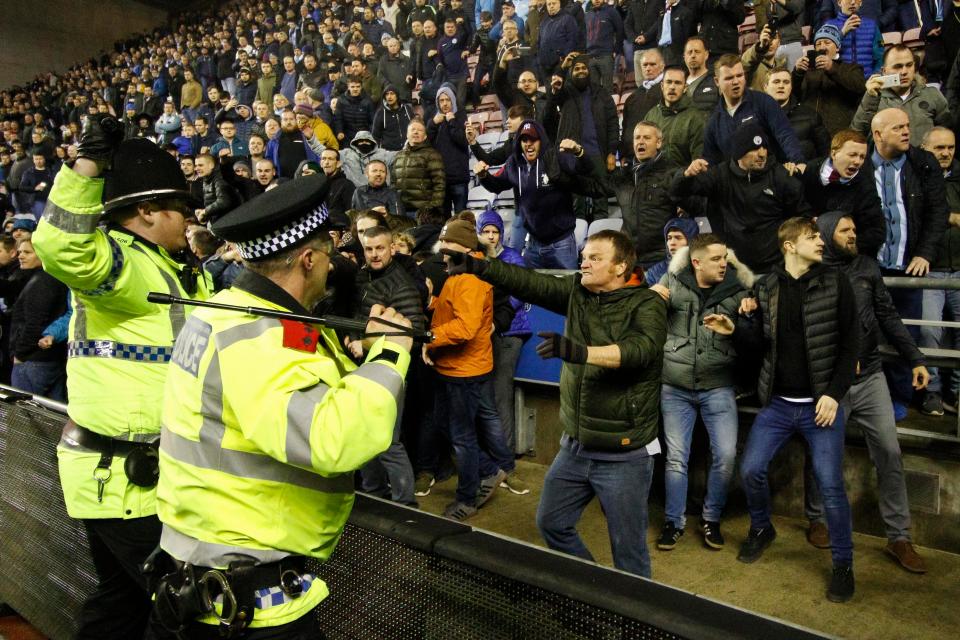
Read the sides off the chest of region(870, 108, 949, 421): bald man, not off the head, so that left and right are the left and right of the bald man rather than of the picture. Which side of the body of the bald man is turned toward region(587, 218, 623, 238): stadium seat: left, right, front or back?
right

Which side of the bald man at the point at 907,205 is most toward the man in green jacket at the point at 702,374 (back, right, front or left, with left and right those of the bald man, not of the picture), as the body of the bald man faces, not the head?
front

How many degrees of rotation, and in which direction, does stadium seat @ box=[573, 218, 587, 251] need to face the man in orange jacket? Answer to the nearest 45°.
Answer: approximately 45° to its left

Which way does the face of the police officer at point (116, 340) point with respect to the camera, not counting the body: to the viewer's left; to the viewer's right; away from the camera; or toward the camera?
to the viewer's right

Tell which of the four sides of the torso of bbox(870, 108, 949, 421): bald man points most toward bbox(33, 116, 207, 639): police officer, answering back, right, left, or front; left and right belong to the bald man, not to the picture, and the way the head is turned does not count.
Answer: front

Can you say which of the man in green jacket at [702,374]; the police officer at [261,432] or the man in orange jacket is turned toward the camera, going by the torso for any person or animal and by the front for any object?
the man in green jacket

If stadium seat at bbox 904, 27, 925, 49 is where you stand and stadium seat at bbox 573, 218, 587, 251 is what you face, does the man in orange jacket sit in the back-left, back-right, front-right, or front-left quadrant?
front-left

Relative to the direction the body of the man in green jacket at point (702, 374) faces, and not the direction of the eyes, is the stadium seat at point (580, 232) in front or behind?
behind

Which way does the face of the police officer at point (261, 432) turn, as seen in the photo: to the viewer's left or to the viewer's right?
to the viewer's right

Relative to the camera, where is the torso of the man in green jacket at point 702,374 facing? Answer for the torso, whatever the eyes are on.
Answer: toward the camera

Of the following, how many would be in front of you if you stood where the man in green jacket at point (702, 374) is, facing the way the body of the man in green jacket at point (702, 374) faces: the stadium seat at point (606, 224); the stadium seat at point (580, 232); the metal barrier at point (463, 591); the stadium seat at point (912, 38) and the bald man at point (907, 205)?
1

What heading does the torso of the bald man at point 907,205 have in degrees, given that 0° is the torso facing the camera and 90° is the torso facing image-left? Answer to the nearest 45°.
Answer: approximately 45°

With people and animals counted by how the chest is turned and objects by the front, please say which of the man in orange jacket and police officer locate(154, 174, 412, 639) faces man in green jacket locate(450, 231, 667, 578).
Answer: the police officer

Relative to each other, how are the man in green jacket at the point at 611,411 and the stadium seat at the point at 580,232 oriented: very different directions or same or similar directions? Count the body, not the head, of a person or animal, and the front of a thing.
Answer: same or similar directions

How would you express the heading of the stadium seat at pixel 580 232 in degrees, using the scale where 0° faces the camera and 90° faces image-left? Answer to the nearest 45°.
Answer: approximately 45°

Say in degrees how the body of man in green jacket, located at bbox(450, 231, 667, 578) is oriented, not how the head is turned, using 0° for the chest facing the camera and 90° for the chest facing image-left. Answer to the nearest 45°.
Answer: approximately 45°

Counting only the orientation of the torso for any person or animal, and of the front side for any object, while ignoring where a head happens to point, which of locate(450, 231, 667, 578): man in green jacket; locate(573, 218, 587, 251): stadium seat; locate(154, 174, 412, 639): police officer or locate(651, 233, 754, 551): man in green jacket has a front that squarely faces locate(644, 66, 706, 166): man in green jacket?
the police officer
